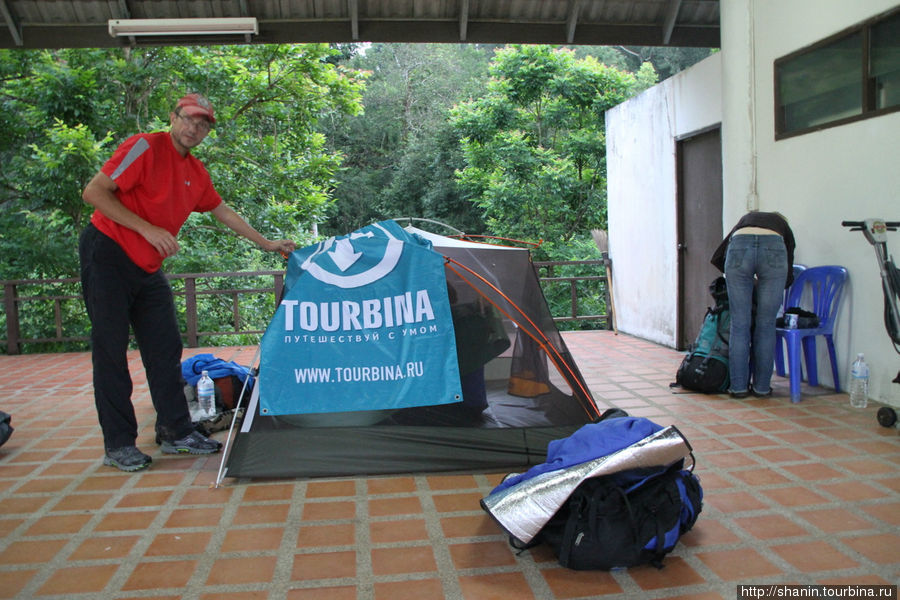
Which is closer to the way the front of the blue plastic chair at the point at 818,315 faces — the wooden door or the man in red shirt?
the man in red shirt

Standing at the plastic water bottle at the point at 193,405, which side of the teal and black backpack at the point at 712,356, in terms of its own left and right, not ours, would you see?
front

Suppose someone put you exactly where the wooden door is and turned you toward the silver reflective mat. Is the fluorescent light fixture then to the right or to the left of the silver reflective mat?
right

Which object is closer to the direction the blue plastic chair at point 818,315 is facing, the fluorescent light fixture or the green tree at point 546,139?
the fluorescent light fixture

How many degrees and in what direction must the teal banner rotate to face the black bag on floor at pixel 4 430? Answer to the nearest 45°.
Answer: approximately 90° to its right

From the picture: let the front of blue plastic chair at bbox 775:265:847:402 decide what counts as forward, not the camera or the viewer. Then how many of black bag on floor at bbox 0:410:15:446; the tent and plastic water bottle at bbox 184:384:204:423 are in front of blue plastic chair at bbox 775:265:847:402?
3

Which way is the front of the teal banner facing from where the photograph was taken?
facing the viewer

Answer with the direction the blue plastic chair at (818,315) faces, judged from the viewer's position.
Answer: facing the viewer and to the left of the viewer

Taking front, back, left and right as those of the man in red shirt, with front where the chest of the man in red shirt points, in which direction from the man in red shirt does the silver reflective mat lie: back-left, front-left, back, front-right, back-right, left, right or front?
front

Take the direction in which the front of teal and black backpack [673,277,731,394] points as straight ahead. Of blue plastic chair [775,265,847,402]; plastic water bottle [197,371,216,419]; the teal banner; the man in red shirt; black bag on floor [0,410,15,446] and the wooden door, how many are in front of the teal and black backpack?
4

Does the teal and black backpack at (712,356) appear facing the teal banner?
yes

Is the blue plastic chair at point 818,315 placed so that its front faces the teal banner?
yes

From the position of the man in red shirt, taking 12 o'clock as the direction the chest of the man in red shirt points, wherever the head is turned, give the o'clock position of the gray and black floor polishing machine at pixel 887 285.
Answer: The gray and black floor polishing machine is roughly at 11 o'clock from the man in red shirt.

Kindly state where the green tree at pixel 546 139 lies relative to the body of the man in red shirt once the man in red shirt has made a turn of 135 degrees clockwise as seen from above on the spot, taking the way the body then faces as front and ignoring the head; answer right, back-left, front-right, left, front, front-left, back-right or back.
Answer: back-right

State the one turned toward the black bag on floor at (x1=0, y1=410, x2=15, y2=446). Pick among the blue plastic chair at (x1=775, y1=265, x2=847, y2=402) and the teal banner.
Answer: the blue plastic chair

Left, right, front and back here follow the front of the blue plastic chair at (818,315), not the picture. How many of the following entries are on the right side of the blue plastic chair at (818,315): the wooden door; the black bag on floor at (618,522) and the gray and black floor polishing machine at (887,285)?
1

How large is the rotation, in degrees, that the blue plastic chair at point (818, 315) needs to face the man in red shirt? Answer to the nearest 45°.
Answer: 0° — it already faces them

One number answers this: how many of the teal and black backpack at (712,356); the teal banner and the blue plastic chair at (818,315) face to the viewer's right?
0

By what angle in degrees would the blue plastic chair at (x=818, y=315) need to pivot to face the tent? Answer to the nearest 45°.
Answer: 0° — it already faces it

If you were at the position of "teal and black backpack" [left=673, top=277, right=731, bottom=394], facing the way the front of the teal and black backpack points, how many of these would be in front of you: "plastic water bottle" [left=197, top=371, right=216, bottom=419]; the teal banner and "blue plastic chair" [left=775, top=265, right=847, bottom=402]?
2
